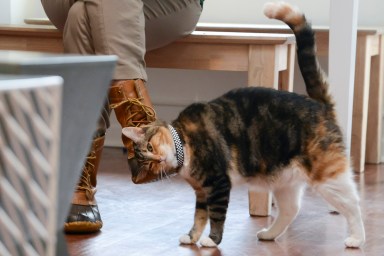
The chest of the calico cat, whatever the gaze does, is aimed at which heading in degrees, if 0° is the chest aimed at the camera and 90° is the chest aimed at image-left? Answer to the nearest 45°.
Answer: approximately 90°

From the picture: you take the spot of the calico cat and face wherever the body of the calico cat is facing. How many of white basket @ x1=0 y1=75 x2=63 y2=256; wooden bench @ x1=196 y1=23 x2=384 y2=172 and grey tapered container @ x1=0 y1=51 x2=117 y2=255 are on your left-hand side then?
2

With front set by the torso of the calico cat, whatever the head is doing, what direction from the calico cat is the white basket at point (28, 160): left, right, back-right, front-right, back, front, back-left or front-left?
left

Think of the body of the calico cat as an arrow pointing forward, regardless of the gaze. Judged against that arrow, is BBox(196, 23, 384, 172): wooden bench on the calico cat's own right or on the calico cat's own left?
on the calico cat's own right

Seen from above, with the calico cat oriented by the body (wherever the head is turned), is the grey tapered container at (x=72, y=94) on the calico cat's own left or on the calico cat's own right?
on the calico cat's own left
